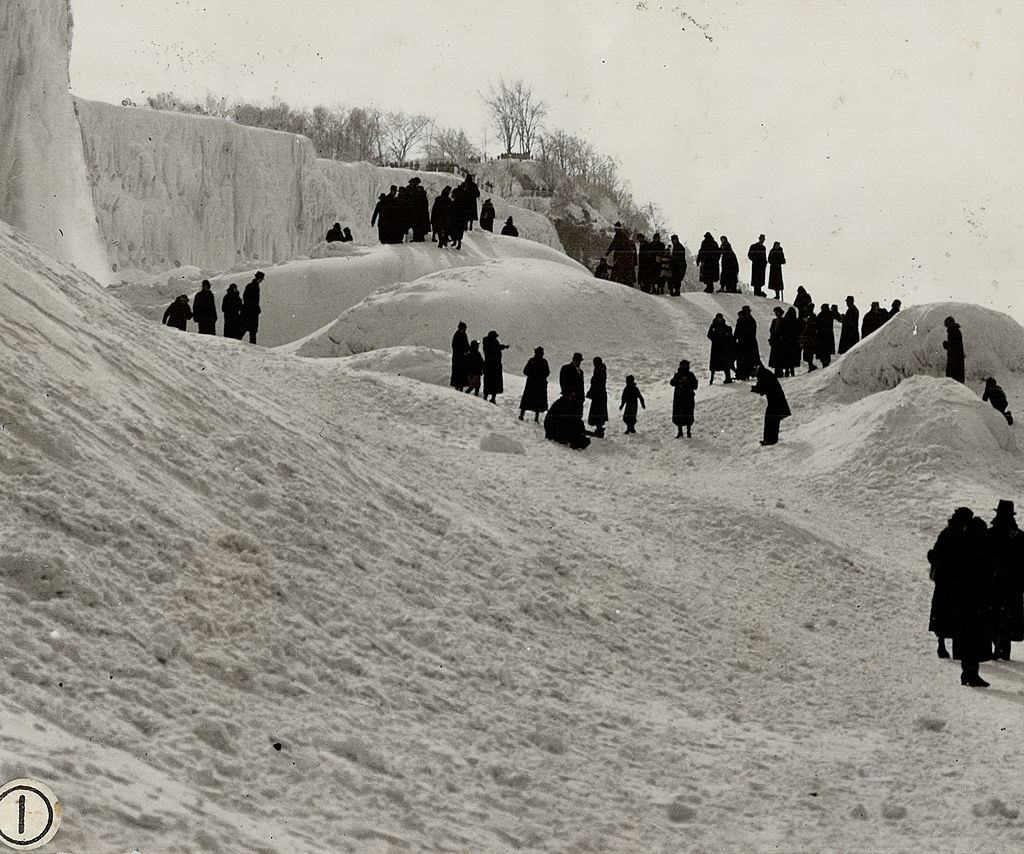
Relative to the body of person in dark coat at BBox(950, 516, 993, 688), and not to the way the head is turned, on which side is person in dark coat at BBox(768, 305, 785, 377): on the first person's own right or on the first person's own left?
on the first person's own left
